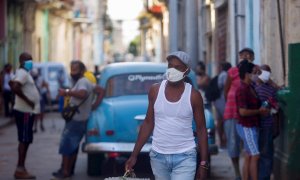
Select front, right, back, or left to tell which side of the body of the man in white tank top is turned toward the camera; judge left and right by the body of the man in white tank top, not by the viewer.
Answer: front

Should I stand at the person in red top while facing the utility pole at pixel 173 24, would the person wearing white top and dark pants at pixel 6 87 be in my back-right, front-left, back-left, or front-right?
front-left

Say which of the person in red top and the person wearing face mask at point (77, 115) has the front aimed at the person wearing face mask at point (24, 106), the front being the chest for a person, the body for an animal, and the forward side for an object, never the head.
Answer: the person wearing face mask at point (77, 115)

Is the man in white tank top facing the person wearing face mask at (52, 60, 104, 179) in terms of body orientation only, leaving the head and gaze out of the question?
no

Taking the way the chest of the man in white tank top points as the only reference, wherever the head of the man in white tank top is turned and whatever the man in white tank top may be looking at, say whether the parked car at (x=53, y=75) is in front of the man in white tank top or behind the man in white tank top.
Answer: behind
